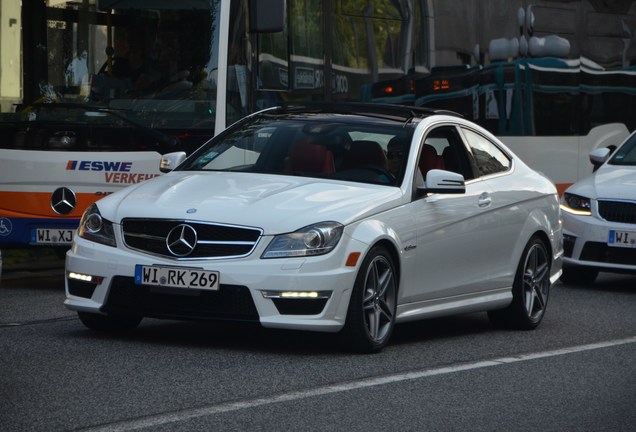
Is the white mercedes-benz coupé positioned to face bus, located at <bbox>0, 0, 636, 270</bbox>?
no

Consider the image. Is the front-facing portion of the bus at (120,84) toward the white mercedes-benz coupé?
no

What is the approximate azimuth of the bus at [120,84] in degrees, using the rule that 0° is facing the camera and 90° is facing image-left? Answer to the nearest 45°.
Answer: approximately 45°

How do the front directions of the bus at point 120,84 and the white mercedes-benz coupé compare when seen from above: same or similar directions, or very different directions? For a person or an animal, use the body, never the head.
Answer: same or similar directions

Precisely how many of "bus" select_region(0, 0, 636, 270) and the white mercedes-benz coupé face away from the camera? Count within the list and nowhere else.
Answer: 0

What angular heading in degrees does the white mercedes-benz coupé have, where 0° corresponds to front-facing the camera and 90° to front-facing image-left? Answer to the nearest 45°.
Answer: approximately 45°
